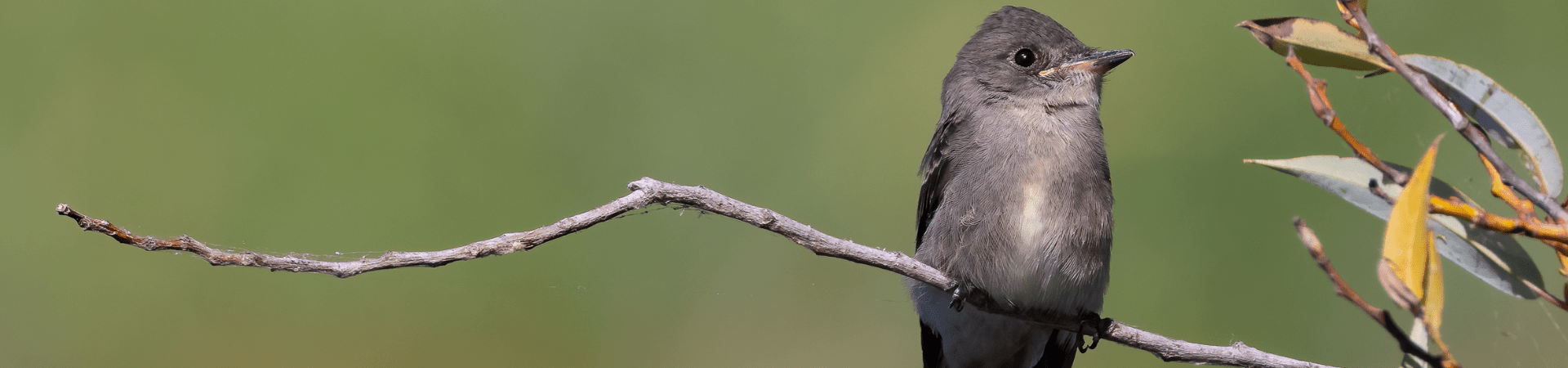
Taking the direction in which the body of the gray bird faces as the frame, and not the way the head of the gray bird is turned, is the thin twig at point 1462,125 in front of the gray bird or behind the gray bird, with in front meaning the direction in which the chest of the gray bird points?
in front

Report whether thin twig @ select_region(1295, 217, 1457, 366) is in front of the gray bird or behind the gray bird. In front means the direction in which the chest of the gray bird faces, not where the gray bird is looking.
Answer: in front

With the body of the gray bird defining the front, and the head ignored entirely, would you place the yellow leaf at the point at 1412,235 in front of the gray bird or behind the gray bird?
in front

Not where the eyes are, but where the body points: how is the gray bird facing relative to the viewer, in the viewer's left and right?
facing the viewer and to the right of the viewer
